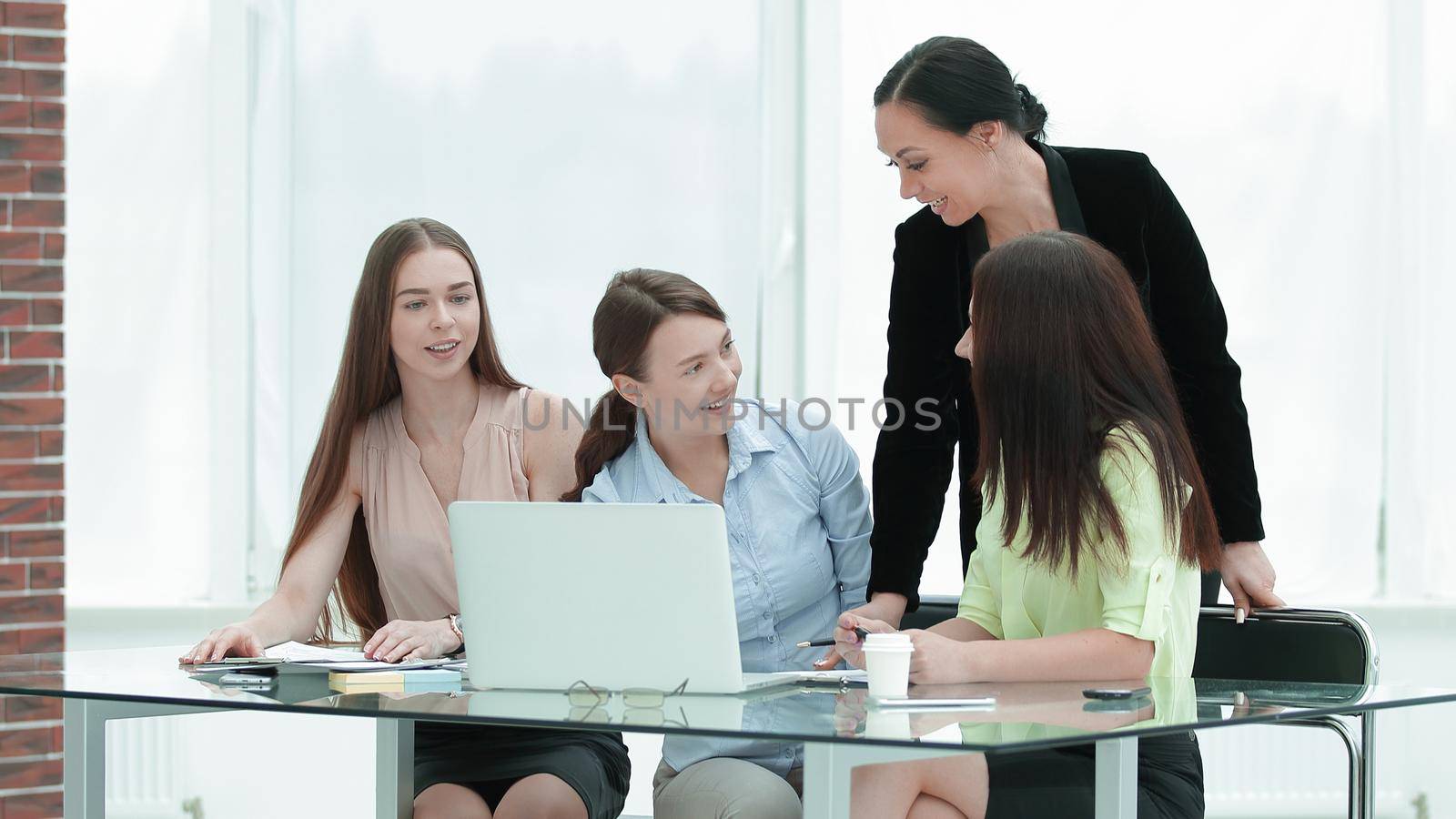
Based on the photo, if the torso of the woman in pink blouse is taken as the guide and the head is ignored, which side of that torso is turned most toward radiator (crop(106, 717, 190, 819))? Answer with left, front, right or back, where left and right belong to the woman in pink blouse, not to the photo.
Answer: back

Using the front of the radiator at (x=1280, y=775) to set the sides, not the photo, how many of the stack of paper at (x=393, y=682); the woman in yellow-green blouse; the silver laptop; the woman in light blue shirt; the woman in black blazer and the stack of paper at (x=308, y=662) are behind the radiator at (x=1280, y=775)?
0

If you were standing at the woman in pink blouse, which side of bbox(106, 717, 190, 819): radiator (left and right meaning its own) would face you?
front

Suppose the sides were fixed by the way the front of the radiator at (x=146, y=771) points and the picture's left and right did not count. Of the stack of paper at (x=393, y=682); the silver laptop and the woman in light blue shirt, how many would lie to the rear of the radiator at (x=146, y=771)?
0

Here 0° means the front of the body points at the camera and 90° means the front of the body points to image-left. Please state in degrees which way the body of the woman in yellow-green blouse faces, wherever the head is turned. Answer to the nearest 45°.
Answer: approximately 90°

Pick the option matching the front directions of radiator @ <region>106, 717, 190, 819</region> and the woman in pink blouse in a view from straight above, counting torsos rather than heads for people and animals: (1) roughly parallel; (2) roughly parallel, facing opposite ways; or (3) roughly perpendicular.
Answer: roughly parallel

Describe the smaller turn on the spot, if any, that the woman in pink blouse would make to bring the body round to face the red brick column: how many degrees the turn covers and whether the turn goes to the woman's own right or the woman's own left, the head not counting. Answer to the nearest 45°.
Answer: approximately 135° to the woman's own right

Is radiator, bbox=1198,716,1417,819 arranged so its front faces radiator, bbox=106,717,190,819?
no

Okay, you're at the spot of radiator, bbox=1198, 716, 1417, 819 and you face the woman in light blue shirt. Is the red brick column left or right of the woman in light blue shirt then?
right

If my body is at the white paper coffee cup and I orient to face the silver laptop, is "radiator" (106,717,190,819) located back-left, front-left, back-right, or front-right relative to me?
front-right

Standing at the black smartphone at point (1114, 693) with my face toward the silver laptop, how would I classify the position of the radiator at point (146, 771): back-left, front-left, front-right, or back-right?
front-right

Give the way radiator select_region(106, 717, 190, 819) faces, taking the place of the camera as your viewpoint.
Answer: facing the viewer

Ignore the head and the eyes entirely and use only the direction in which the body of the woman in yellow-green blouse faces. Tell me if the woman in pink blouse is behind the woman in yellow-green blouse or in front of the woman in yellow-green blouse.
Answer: in front

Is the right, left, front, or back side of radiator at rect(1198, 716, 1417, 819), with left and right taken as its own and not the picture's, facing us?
front

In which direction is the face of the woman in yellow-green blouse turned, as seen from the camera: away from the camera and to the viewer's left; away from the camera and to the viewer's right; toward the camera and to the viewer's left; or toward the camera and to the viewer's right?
away from the camera and to the viewer's left

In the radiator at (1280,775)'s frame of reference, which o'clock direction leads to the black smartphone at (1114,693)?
The black smartphone is roughly at 12 o'clock from the radiator.

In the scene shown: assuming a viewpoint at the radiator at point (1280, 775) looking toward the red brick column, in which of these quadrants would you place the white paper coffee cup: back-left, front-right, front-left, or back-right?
front-left

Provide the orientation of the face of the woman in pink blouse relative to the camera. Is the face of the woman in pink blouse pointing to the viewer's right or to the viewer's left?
to the viewer's right

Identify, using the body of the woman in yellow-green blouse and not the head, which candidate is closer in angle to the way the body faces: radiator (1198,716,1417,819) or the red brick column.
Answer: the red brick column

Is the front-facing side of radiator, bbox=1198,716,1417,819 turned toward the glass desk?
yes

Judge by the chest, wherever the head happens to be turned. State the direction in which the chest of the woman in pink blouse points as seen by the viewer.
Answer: toward the camera
